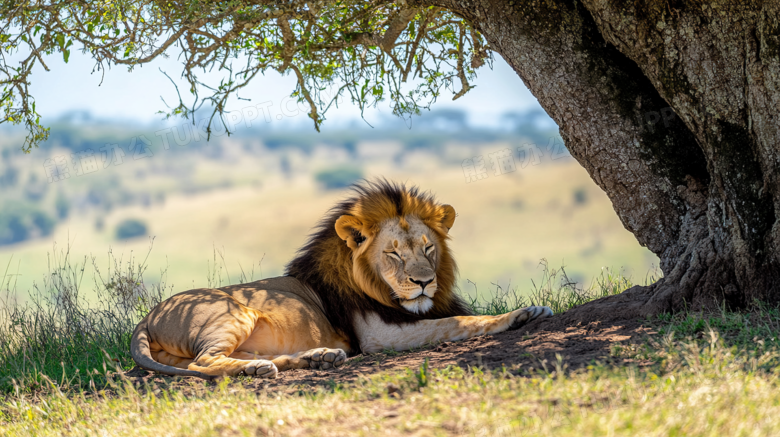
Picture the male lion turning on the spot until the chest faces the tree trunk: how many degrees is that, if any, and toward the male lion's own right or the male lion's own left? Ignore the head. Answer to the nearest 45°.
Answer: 0° — it already faces it

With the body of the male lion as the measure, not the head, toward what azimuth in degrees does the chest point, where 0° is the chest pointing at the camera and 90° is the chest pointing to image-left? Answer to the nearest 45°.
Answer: approximately 270°
